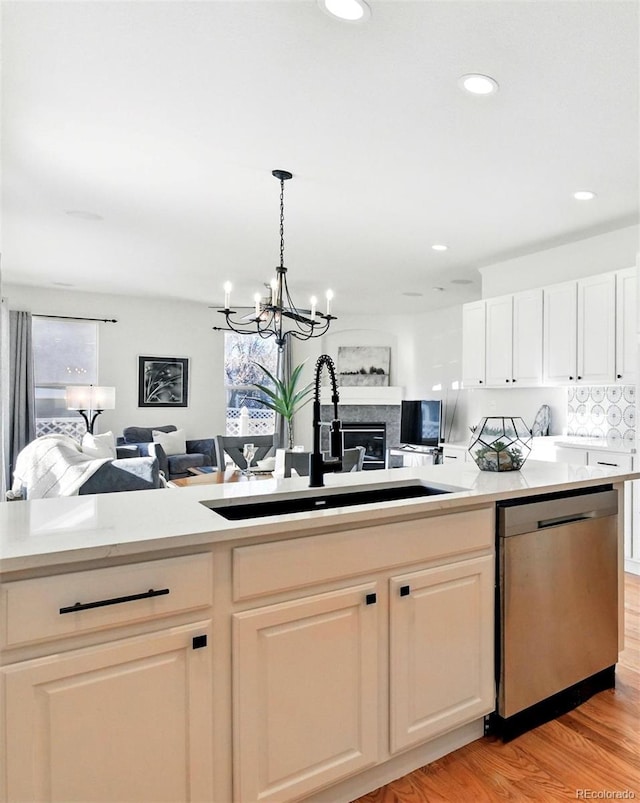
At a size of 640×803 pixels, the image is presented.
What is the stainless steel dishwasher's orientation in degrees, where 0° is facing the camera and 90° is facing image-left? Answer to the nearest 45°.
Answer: approximately 315°

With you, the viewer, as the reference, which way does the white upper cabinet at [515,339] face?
facing the viewer and to the left of the viewer

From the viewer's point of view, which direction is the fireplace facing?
toward the camera

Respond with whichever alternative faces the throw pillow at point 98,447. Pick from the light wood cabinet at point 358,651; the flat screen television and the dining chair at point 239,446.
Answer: the flat screen television

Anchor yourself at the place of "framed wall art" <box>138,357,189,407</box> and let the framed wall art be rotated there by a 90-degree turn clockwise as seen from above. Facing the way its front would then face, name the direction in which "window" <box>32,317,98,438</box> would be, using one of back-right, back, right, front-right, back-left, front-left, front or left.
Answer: front

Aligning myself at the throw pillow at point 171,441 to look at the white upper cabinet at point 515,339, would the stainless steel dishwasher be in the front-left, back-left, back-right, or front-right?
front-right

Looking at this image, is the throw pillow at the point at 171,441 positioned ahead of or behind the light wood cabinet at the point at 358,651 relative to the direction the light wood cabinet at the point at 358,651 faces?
behind

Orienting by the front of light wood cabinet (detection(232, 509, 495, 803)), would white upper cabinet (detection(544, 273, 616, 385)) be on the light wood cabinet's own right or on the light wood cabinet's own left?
on the light wood cabinet's own left

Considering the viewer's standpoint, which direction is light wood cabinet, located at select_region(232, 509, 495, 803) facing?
facing the viewer and to the right of the viewer

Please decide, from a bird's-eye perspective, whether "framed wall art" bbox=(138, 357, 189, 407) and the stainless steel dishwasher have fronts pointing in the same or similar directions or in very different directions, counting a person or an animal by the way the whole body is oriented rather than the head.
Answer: same or similar directions

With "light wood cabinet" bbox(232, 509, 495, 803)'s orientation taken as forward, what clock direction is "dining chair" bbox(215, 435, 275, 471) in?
The dining chair is roughly at 7 o'clock from the light wood cabinet.
